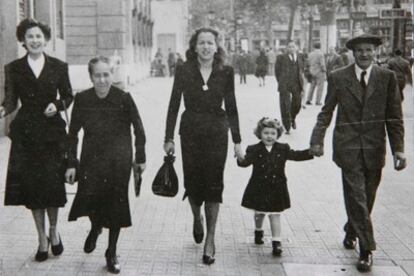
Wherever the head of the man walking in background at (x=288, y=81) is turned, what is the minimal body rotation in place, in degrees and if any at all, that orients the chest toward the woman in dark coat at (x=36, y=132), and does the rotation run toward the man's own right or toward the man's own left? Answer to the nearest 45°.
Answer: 0° — they already face them

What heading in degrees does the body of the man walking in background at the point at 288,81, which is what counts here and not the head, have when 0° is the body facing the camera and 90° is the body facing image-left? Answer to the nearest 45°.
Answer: approximately 0°

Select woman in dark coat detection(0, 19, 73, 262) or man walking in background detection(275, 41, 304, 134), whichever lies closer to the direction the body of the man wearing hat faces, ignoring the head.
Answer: the woman in dark coat

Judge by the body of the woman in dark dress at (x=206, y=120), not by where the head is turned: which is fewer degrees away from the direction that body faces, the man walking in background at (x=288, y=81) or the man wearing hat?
the man wearing hat

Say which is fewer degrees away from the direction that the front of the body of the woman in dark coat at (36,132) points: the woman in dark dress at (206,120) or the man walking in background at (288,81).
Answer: the woman in dark dress

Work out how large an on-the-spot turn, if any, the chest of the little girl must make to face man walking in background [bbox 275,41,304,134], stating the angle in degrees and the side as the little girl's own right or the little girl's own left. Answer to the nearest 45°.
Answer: approximately 180°
